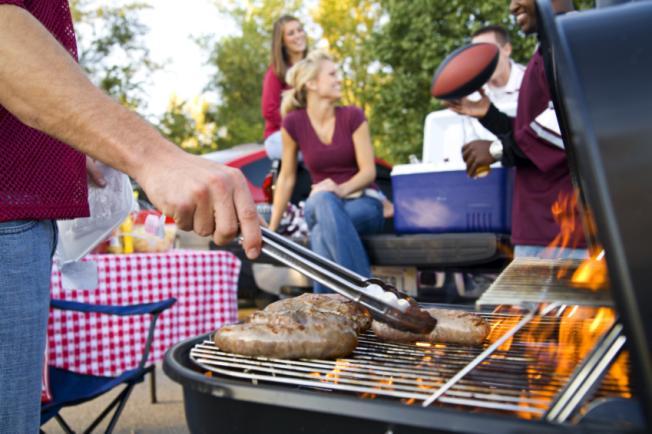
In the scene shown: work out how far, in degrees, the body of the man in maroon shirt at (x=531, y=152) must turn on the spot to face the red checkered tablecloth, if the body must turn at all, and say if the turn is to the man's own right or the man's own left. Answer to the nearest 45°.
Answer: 0° — they already face it

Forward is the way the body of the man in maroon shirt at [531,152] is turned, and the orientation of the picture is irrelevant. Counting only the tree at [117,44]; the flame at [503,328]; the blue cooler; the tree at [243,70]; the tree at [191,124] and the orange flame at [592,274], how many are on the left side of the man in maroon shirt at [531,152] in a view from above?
2

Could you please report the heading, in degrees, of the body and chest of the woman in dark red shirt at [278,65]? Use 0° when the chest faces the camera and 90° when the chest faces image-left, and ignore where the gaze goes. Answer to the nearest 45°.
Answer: approximately 315°

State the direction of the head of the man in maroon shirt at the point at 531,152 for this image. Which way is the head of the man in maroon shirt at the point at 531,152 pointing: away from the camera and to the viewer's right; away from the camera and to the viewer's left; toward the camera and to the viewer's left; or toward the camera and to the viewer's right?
toward the camera and to the viewer's left

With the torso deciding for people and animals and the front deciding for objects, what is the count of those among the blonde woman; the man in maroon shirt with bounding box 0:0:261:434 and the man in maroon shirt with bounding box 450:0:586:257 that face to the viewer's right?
1

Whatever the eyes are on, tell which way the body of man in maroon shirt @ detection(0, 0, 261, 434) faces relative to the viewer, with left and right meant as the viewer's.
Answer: facing to the right of the viewer

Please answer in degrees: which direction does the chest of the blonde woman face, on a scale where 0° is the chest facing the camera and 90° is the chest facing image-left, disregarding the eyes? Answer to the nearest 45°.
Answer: approximately 0°

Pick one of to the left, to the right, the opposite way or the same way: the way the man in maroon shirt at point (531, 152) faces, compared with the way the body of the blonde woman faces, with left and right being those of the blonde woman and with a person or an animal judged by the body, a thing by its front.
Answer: to the right

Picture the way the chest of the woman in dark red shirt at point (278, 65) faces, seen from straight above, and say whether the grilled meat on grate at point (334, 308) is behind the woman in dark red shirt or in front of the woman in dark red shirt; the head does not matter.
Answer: in front

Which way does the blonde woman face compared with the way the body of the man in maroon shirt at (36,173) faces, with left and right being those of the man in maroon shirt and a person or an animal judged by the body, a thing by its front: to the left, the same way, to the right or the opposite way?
to the right

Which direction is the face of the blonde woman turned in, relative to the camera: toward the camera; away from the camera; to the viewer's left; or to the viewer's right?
to the viewer's right

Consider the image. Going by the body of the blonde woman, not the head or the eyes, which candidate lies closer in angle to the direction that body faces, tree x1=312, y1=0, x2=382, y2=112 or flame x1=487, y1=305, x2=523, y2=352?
the flame

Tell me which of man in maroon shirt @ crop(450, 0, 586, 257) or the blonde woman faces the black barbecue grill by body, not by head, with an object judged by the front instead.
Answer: the blonde woman

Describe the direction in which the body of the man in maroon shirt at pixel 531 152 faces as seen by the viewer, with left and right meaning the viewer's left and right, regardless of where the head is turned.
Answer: facing to the left of the viewer
